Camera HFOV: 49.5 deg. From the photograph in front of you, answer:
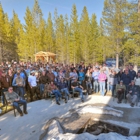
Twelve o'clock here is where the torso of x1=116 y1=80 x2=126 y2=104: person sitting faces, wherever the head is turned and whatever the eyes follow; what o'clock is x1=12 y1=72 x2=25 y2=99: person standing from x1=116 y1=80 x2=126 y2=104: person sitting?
x1=12 y1=72 x2=25 y2=99: person standing is roughly at 2 o'clock from x1=116 y1=80 x2=126 y2=104: person sitting.

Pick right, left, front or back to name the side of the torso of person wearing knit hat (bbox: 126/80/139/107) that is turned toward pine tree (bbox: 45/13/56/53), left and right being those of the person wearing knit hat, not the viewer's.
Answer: right

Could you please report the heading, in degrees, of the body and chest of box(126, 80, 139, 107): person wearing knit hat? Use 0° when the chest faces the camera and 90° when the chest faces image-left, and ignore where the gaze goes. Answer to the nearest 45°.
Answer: approximately 45°

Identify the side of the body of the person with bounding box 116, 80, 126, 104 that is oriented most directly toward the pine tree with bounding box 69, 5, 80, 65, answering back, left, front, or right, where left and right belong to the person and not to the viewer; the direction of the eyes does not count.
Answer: back

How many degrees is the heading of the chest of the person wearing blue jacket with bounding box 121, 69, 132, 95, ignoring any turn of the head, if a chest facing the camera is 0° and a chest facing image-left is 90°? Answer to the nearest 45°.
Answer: approximately 0°

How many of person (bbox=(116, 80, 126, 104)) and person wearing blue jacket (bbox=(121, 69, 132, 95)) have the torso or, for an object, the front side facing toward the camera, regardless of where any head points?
2

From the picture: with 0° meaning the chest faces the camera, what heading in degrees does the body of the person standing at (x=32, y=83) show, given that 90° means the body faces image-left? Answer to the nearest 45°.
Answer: approximately 315°

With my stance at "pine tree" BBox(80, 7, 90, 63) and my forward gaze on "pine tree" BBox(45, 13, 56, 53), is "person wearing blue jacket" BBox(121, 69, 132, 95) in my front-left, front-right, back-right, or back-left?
back-left
